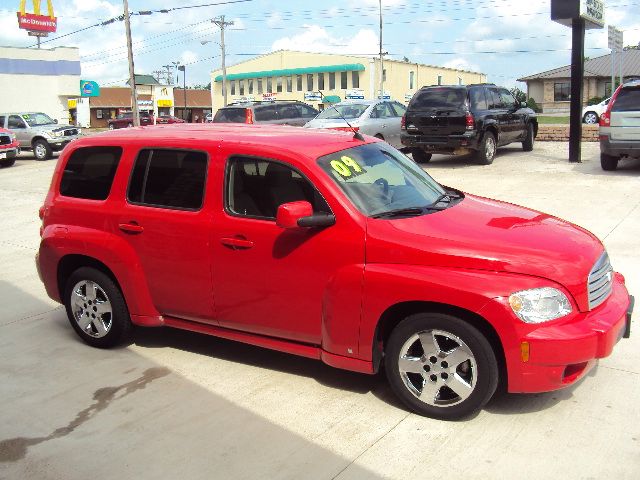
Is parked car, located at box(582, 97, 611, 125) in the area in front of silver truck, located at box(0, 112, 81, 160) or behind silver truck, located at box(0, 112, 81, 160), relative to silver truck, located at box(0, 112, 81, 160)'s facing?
in front

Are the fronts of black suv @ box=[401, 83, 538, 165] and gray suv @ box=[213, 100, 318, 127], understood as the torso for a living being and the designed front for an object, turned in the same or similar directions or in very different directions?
same or similar directions

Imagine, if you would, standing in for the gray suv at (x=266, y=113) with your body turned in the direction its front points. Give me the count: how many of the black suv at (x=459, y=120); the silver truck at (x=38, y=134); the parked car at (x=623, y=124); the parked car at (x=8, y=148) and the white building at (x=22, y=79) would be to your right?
2

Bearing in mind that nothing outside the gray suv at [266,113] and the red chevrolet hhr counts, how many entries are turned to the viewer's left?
0

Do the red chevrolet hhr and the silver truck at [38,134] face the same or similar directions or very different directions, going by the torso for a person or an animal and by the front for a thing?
same or similar directions

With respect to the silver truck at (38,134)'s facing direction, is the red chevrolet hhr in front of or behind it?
in front

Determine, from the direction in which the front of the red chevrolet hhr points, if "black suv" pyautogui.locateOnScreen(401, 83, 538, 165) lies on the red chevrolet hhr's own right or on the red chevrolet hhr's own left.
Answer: on the red chevrolet hhr's own left

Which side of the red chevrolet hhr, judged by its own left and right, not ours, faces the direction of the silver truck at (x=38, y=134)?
back

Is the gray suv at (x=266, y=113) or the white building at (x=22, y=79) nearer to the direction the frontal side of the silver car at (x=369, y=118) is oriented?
the white building
